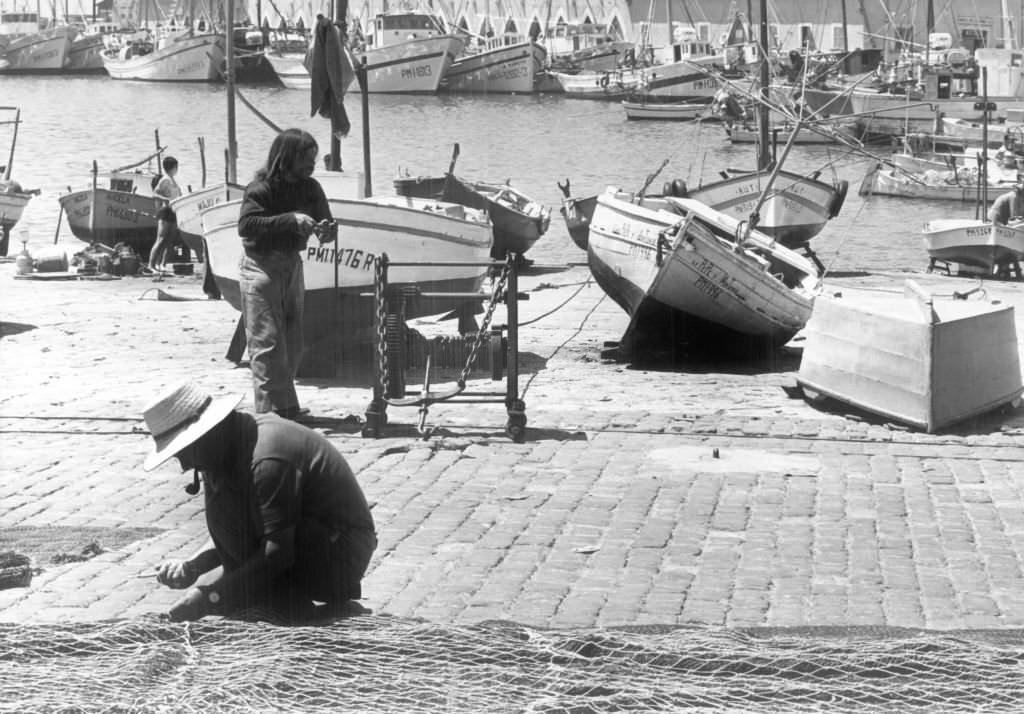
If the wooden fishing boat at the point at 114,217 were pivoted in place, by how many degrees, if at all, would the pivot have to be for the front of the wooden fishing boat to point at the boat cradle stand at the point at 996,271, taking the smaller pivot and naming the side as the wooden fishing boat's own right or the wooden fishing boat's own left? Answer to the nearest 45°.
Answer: approximately 135° to the wooden fishing boat's own left

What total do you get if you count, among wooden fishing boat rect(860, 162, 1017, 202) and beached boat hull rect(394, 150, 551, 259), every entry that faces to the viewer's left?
1

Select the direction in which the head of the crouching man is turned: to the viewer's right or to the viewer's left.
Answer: to the viewer's left

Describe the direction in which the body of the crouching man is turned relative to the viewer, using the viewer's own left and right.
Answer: facing to the left of the viewer

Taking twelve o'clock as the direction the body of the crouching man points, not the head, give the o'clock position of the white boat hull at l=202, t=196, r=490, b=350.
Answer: The white boat hull is roughly at 3 o'clock from the crouching man.

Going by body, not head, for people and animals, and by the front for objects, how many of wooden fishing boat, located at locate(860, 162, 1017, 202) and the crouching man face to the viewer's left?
2

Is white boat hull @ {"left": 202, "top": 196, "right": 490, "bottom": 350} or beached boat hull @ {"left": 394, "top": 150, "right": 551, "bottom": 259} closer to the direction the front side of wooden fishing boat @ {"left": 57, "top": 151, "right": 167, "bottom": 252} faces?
the white boat hull

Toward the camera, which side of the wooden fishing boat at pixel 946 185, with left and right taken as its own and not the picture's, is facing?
left

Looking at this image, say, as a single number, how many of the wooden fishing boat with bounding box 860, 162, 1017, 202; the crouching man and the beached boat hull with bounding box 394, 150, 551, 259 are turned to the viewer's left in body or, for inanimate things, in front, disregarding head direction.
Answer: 2

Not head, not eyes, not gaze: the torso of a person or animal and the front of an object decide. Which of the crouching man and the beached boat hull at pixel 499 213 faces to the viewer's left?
the crouching man
